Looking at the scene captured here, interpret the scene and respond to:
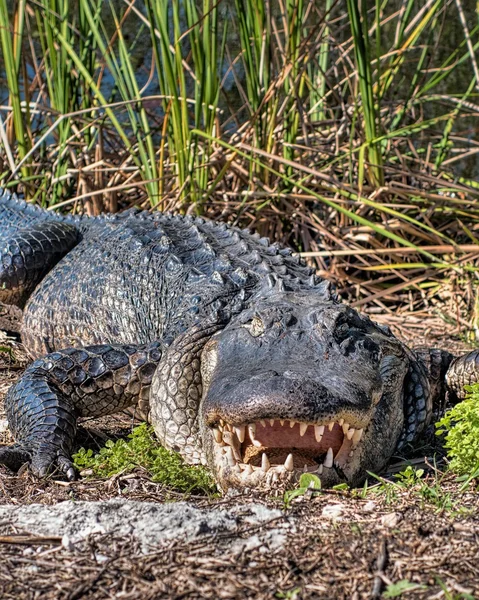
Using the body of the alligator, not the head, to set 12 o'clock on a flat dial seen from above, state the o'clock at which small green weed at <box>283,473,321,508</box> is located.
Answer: The small green weed is roughly at 1 o'clock from the alligator.

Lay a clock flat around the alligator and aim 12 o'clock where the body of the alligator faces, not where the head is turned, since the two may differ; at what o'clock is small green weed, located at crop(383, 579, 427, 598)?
The small green weed is roughly at 1 o'clock from the alligator.

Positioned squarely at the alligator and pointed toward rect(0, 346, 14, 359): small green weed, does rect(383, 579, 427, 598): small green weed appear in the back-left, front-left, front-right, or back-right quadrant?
back-left

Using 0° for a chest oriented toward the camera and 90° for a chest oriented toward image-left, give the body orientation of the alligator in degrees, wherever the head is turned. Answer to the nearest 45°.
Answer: approximately 315°

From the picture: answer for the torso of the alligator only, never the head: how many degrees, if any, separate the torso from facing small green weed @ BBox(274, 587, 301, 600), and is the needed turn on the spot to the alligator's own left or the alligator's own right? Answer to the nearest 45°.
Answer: approximately 45° to the alligator's own right

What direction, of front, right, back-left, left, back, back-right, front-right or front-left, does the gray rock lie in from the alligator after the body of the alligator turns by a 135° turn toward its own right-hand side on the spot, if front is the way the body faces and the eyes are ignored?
left
